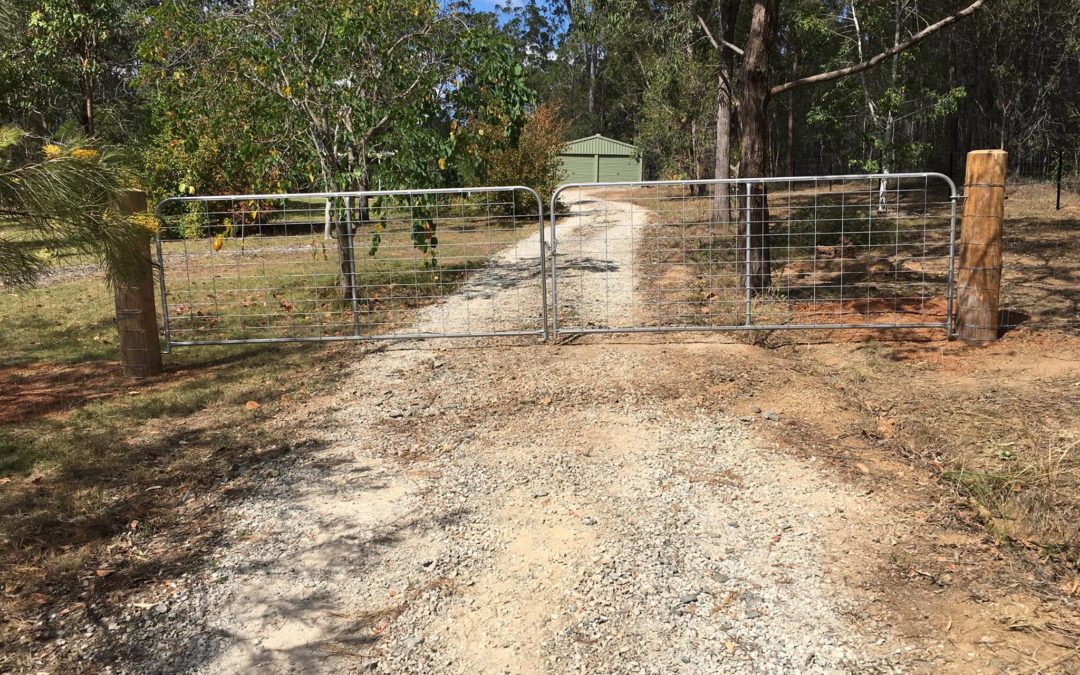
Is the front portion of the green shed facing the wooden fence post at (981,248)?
yes

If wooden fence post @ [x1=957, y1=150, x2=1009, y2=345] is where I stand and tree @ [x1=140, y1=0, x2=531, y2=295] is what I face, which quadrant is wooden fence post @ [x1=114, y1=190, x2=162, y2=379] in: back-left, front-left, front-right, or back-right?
front-left

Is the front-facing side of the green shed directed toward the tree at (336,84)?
yes

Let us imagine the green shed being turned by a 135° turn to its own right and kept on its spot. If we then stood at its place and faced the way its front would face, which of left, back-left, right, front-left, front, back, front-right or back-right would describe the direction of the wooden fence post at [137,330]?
back-left

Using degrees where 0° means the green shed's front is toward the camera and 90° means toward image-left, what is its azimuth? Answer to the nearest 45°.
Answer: approximately 0°

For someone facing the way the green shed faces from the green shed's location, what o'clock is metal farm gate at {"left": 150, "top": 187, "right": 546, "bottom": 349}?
The metal farm gate is roughly at 12 o'clock from the green shed.

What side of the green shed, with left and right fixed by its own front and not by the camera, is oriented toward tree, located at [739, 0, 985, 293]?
front

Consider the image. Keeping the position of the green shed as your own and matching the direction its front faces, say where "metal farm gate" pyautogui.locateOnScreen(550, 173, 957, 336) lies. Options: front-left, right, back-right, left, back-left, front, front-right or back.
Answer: front

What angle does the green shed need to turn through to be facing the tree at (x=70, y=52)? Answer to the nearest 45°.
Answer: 0° — it already faces it

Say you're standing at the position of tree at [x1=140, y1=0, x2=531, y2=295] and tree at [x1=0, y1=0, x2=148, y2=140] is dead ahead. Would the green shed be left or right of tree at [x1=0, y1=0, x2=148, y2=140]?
right
